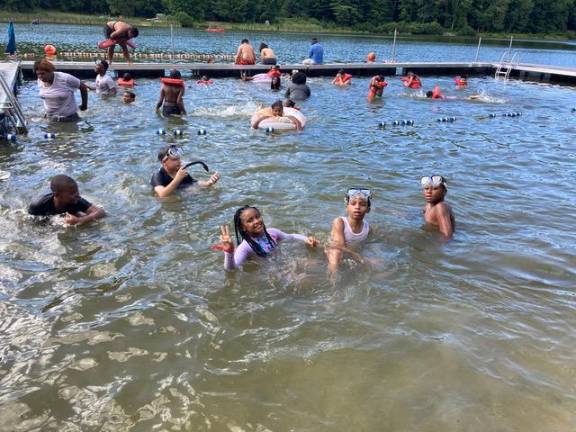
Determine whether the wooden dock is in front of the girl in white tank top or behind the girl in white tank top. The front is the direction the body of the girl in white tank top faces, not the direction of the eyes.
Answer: behind

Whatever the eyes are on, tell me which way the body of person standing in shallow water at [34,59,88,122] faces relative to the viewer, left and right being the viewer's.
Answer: facing the viewer and to the left of the viewer

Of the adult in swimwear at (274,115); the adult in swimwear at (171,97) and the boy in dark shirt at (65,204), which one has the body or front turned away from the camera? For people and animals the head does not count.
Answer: the adult in swimwear at (171,97)

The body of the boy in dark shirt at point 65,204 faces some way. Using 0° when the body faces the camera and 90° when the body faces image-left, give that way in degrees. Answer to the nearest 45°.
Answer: approximately 315°

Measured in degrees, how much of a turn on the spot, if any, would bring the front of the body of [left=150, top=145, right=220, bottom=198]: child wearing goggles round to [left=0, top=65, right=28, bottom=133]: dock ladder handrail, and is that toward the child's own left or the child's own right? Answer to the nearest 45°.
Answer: approximately 180°

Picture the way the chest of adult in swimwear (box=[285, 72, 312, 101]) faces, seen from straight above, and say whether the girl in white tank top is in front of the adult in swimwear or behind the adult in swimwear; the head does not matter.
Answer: behind

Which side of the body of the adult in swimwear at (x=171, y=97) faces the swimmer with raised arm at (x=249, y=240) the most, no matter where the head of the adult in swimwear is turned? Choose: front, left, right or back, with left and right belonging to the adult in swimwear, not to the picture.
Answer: back

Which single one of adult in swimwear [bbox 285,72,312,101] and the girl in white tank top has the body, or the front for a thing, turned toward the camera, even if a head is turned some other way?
the girl in white tank top

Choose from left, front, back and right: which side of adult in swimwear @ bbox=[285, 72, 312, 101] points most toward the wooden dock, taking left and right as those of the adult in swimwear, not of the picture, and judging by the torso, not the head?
front

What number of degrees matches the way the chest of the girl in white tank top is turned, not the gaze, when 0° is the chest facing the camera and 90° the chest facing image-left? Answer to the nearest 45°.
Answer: approximately 0°

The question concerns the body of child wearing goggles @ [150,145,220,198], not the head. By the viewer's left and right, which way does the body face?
facing the viewer and to the right of the viewer

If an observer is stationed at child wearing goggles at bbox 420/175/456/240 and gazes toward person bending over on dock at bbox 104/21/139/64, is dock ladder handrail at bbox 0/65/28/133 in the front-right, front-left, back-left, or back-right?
front-left

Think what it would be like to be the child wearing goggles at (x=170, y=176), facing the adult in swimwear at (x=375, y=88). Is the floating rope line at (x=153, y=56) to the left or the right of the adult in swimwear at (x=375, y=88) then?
left

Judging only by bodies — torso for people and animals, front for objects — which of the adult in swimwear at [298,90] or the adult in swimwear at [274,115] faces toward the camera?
the adult in swimwear at [274,115]

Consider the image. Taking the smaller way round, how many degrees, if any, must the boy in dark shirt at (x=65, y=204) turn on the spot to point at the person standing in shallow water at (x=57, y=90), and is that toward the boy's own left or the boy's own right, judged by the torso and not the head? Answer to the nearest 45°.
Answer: approximately 135° to the boy's own left

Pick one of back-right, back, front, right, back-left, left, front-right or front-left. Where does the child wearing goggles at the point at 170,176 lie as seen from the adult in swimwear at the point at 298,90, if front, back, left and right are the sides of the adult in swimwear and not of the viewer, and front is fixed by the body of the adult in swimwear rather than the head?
back

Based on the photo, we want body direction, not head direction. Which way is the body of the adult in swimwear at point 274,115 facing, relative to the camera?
toward the camera

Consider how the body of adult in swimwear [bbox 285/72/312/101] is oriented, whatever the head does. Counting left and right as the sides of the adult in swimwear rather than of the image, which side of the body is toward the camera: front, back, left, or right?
back
